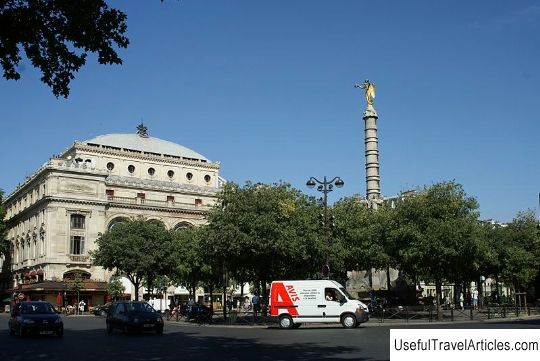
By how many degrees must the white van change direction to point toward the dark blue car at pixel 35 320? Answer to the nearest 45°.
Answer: approximately 135° to its right

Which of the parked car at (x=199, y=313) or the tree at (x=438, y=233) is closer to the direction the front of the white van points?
the tree

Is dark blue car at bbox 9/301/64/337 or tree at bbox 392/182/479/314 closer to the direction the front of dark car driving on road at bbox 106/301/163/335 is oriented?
the tree

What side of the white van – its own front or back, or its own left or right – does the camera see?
right
